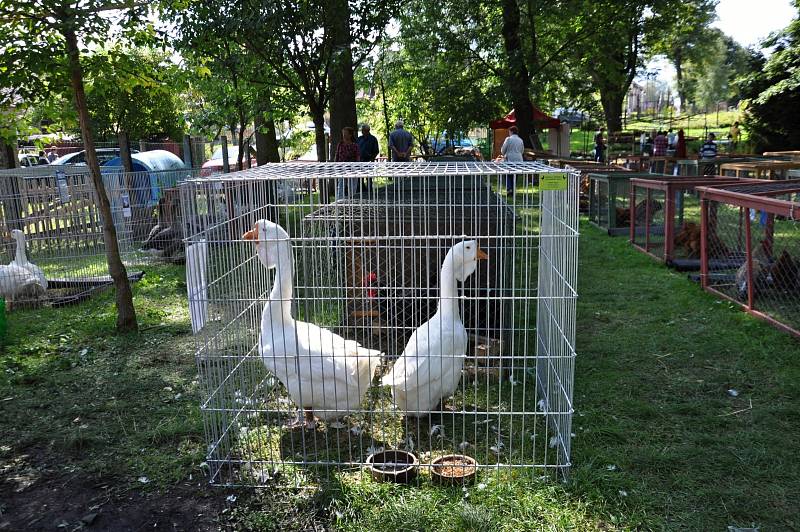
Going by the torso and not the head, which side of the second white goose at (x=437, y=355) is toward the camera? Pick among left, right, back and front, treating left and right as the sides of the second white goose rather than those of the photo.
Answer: right

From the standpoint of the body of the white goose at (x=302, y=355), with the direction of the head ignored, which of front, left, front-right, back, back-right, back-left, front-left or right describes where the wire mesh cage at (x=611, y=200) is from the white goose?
back-right

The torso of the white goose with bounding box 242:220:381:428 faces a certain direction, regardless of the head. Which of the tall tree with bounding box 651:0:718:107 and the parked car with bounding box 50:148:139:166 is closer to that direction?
the parked car

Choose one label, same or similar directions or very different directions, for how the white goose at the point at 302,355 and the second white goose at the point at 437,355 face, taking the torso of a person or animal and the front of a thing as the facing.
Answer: very different directions

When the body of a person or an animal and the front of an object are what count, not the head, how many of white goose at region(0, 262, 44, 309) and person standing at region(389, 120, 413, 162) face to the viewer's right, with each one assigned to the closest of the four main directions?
0

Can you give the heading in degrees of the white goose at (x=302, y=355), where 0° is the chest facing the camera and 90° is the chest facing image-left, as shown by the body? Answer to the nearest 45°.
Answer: approximately 90°

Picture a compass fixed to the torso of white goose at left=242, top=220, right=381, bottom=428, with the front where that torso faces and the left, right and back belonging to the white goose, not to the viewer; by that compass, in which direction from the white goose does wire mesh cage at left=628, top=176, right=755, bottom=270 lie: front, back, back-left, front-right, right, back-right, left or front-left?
back-right
